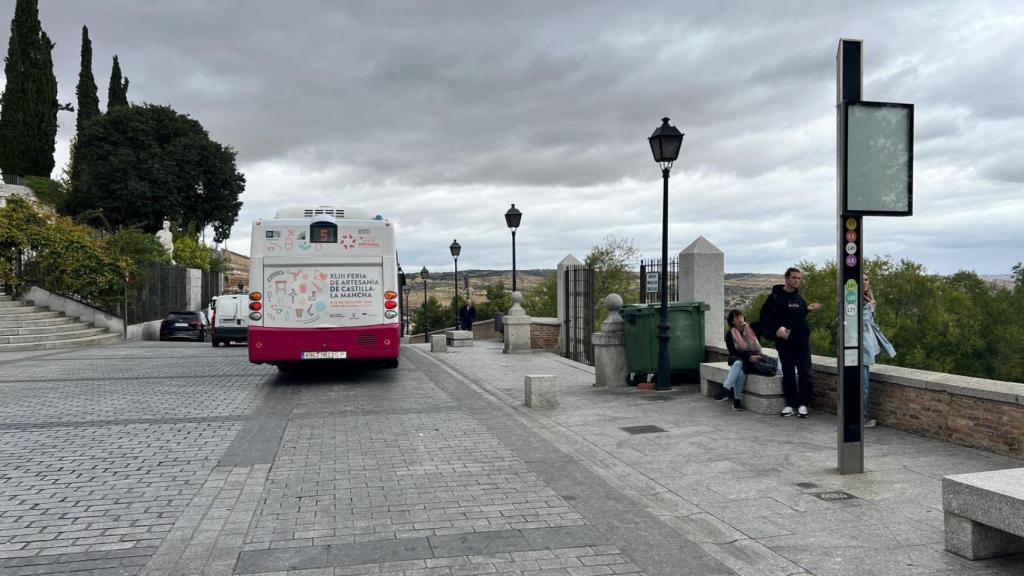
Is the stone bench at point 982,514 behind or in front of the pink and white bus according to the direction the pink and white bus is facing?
behind

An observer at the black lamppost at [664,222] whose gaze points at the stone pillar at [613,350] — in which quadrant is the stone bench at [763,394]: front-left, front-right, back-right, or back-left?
back-left

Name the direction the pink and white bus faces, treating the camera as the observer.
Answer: facing away from the viewer

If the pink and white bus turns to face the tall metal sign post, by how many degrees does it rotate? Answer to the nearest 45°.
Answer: approximately 135° to its right

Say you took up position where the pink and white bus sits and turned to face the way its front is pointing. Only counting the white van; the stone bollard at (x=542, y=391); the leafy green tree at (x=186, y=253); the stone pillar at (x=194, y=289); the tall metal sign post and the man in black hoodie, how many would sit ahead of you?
3

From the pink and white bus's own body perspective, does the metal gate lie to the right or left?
on its right

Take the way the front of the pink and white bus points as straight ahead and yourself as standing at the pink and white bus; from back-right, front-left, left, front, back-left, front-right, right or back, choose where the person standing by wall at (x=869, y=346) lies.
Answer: back-right

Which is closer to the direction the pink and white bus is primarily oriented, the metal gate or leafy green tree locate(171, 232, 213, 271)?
the leafy green tree

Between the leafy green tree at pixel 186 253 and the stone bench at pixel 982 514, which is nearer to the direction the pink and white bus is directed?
the leafy green tree

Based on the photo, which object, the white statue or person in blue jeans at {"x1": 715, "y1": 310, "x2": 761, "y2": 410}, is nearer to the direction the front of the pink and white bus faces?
the white statue

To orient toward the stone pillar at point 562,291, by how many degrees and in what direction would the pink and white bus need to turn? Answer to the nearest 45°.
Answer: approximately 45° to its right

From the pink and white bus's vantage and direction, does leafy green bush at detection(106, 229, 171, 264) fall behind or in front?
in front

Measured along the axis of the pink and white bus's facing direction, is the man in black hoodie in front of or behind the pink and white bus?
behind

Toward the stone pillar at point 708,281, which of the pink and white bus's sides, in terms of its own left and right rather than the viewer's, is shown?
right

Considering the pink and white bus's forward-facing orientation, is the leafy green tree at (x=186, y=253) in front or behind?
in front

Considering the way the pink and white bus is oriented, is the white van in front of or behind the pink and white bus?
in front

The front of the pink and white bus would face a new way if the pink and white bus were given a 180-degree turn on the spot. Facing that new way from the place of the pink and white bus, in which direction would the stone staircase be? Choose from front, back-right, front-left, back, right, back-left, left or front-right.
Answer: back-right
